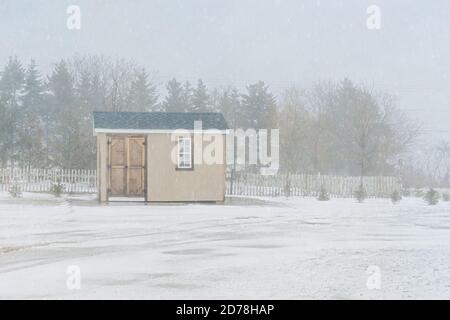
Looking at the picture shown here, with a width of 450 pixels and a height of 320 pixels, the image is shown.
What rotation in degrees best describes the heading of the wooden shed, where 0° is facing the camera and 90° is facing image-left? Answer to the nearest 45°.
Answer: approximately 0°

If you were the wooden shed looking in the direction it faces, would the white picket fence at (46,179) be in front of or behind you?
behind

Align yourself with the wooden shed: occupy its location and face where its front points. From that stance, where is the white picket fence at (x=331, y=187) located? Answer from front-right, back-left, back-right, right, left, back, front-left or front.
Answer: back-left
